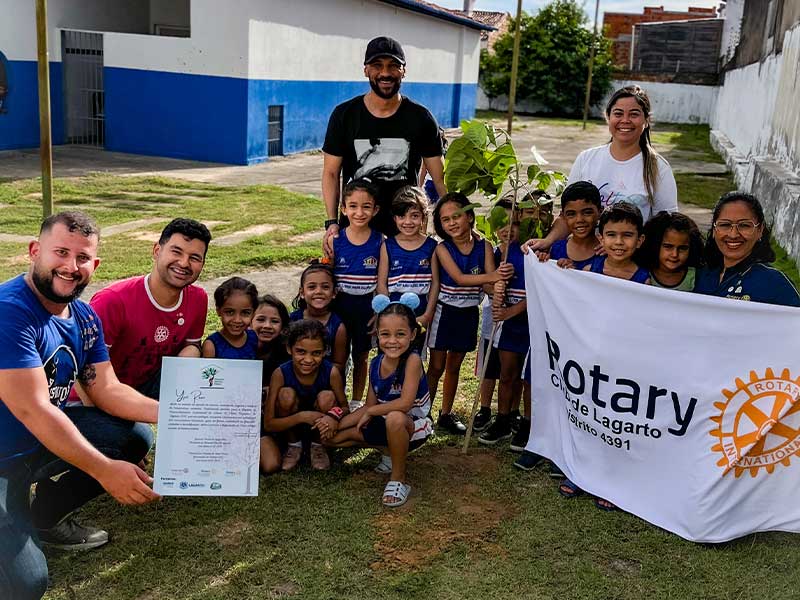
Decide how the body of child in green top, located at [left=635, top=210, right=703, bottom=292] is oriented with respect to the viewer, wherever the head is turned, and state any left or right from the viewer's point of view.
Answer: facing the viewer

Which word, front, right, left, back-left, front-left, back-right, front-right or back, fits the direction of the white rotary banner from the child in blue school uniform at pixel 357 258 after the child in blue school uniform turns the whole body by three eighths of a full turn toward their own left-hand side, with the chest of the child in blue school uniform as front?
right

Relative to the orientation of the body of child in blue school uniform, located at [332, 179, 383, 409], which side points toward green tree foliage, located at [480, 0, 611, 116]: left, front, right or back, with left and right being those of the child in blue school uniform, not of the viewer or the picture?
back

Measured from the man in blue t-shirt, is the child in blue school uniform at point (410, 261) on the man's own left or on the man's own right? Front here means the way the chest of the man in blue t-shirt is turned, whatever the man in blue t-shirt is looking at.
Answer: on the man's own left

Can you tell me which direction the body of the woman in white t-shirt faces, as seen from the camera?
toward the camera

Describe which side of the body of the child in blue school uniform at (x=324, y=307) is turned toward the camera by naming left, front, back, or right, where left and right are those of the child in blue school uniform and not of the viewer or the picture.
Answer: front

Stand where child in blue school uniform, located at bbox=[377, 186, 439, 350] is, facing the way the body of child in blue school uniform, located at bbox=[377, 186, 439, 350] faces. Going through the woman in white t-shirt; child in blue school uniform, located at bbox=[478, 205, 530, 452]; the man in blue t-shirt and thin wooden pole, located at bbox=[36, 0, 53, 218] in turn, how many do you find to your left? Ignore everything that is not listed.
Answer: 2

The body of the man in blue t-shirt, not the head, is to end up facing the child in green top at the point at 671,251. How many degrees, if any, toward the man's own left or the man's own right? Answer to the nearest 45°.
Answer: approximately 45° to the man's own left

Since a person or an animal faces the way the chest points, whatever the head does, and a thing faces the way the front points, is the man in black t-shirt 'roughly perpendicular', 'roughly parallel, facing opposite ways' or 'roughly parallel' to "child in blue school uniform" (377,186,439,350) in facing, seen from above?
roughly parallel

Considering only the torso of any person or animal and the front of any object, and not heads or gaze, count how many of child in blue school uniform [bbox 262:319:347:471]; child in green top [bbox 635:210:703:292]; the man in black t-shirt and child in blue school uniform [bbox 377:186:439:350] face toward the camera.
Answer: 4

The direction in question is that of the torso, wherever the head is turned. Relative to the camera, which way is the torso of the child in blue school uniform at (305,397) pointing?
toward the camera

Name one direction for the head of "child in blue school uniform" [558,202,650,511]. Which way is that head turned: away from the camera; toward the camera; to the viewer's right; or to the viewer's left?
toward the camera

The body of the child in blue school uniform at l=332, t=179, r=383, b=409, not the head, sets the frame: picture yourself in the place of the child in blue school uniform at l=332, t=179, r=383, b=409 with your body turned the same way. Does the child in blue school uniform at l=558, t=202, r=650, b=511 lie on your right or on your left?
on your left

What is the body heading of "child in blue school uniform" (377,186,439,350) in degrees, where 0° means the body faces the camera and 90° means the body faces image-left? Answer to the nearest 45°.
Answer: approximately 0°

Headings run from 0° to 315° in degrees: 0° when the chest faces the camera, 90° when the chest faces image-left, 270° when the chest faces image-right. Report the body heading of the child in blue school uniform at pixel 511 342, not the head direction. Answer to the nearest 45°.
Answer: approximately 45°

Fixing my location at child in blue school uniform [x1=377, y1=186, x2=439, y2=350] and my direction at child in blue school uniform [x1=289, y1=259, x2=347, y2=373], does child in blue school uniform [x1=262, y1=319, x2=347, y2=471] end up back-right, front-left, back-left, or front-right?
front-left

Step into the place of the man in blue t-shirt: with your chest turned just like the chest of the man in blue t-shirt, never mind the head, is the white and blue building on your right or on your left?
on your left
